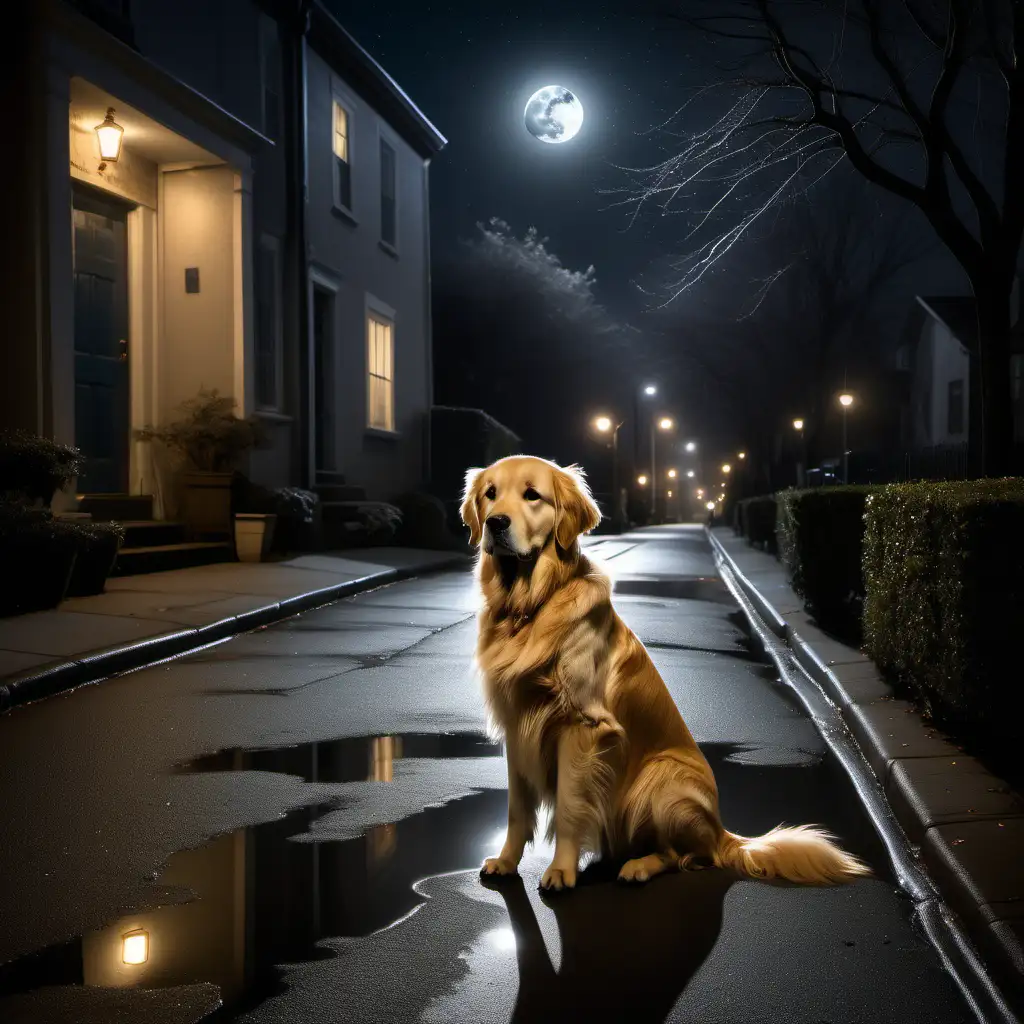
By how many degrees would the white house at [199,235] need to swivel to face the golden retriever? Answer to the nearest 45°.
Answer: approximately 45° to its right

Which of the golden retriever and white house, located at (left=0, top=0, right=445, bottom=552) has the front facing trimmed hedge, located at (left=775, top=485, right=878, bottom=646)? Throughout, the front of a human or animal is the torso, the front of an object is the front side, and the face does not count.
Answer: the white house

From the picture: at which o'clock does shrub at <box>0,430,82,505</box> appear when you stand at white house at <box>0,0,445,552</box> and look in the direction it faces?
The shrub is roughly at 2 o'clock from the white house.

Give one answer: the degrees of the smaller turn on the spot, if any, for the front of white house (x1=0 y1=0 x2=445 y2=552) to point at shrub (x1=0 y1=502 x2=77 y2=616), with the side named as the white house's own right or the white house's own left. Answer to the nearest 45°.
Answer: approximately 45° to the white house's own right

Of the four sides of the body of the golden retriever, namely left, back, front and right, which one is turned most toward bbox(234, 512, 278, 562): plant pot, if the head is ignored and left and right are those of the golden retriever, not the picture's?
right

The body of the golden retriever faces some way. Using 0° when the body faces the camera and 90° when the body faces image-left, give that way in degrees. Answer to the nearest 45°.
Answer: approximately 45°

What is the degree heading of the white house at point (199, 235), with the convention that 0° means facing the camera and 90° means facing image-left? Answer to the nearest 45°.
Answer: approximately 315°

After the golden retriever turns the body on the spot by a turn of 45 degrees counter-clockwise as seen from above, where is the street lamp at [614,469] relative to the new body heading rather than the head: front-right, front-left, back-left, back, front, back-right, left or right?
back

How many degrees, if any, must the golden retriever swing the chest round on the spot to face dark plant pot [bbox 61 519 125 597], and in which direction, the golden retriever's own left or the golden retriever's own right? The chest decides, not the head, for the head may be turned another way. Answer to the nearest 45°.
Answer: approximately 90° to the golden retriever's own right

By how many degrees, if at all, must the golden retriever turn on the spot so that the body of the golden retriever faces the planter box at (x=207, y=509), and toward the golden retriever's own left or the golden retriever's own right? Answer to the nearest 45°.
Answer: approximately 90° to the golden retriever's own right

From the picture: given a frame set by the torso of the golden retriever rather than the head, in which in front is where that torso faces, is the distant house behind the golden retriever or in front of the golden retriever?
behind

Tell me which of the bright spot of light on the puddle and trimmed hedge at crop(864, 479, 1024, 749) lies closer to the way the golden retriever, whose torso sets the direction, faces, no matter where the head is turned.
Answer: the bright spot of light on the puddle
